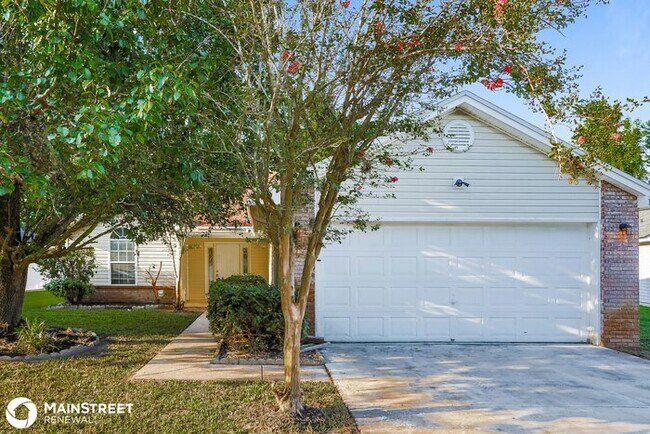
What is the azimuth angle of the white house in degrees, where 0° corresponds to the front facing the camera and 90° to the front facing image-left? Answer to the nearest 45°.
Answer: approximately 0°

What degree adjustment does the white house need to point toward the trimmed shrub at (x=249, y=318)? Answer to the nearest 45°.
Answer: approximately 45° to its right

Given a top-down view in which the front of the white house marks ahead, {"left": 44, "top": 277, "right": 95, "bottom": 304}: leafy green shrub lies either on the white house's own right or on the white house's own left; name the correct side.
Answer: on the white house's own right

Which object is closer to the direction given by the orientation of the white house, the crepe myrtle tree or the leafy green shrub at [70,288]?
the crepe myrtle tree

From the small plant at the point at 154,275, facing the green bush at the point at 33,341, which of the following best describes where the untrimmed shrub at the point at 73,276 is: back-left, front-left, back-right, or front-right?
front-right

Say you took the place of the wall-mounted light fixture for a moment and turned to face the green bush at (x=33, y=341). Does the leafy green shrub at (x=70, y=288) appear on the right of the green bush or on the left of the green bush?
right

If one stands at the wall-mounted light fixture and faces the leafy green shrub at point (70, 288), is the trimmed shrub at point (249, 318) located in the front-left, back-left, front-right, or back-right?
front-left

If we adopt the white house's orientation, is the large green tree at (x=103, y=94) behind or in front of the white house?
in front

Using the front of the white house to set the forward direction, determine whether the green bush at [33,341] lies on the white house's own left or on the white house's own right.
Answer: on the white house's own right
